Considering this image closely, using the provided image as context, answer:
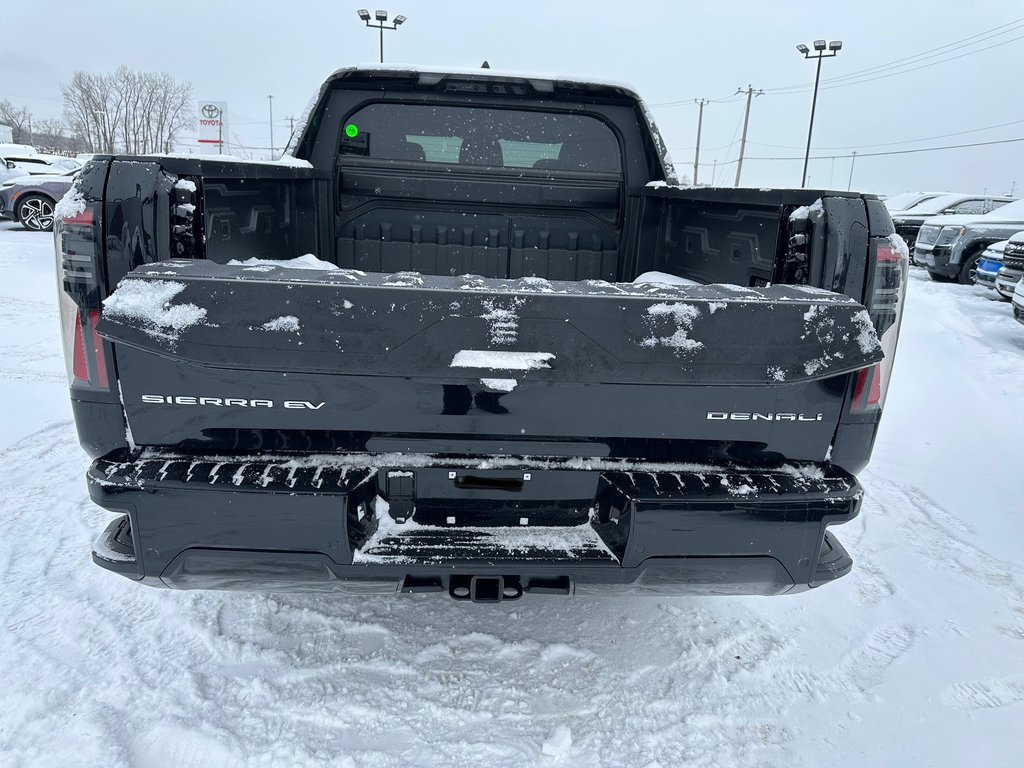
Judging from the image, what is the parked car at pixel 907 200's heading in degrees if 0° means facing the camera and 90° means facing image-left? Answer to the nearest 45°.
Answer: approximately 45°

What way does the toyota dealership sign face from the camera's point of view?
toward the camera

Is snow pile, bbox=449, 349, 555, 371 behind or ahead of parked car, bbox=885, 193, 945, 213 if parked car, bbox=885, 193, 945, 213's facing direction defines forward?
ahead

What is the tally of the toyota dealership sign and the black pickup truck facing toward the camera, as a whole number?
1

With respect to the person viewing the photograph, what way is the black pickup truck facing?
facing away from the viewer

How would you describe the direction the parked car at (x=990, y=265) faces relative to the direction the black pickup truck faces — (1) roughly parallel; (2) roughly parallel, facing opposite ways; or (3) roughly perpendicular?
roughly perpendicular

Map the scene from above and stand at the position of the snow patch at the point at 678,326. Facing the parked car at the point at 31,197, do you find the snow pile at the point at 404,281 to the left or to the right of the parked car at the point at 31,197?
left

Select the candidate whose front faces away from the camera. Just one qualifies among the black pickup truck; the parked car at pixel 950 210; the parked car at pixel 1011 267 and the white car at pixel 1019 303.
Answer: the black pickup truck

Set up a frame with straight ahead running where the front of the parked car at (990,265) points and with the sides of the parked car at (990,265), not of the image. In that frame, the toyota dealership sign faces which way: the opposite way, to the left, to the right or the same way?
to the left

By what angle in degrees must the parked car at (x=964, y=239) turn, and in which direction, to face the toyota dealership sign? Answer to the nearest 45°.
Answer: approximately 45° to its right

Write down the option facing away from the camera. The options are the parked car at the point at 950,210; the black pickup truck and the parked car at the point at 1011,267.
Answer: the black pickup truck

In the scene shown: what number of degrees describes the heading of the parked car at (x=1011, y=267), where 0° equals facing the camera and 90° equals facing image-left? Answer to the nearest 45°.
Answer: approximately 45°

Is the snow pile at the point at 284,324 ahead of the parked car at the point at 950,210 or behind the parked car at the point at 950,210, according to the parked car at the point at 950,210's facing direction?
ahead

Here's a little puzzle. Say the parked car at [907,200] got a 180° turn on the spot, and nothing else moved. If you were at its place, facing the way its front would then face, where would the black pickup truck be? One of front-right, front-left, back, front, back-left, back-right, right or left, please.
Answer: back-right

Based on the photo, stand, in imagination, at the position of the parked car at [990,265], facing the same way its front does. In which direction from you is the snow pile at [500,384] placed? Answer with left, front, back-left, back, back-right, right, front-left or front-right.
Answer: front-left

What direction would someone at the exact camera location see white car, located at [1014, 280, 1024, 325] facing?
facing the viewer and to the left of the viewer
